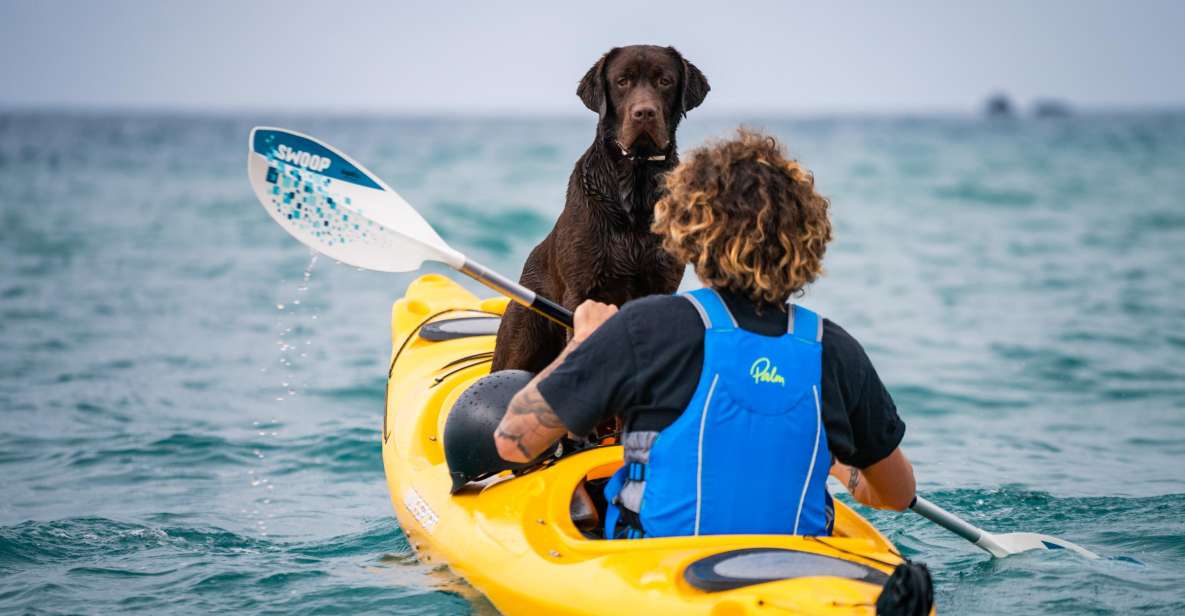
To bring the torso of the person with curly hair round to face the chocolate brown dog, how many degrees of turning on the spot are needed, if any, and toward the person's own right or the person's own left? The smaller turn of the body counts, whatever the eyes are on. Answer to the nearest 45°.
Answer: approximately 45° to the person's own right

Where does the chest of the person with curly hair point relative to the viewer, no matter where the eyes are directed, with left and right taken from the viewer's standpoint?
facing away from the viewer and to the left of the viewer
